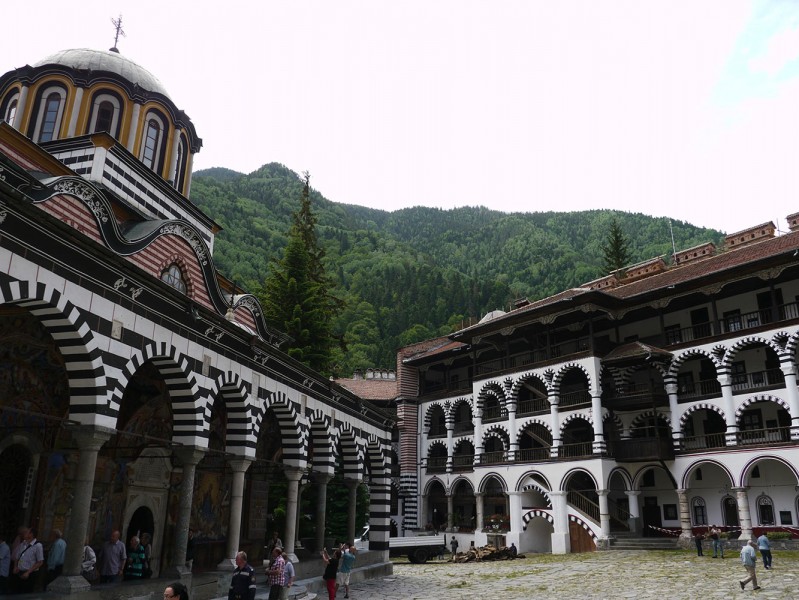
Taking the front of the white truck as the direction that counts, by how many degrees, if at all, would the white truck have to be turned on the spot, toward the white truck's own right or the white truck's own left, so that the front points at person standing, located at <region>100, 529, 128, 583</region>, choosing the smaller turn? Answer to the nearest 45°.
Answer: approximately 90° to the white truck's own left

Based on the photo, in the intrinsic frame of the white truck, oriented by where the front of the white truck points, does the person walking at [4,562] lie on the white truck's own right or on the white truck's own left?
on the white truck's own left

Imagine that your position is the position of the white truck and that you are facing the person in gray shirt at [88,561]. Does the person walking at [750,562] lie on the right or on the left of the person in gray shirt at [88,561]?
left

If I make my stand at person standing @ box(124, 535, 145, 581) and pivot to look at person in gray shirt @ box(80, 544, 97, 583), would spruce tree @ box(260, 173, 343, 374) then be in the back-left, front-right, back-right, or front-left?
back-right

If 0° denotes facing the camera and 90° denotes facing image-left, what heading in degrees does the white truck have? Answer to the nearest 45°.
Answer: approximately 90°

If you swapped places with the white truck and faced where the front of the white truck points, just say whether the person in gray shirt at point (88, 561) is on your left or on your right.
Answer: on your left

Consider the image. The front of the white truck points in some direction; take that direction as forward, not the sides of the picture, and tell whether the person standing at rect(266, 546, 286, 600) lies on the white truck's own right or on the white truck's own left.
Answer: on the white truck's own left

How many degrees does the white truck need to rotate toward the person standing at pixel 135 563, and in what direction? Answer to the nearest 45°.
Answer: approximately 90° to its left
